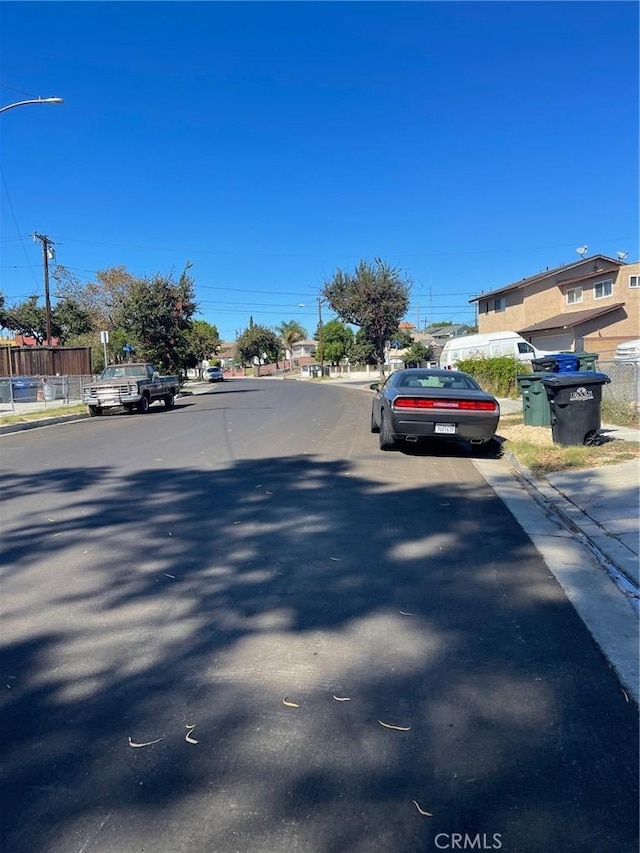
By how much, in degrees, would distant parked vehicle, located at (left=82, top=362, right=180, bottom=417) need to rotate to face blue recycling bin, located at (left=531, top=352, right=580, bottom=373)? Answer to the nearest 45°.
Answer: approximately 90° to its left

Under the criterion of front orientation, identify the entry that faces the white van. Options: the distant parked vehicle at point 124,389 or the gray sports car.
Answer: the gray sports car

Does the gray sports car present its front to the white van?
yes

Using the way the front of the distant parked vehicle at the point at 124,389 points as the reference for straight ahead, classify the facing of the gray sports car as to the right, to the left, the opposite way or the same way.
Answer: the opposite way

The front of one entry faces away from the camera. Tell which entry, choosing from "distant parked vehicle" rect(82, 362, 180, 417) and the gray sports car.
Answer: the gray sports car

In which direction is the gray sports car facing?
away from the camera

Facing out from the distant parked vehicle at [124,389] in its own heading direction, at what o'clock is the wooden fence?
The wooden fence is roughly at 4 o'clock from the distant parked vehicle.

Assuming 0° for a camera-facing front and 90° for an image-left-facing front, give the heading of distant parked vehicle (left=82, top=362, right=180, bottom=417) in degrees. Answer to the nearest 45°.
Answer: approximately 45°

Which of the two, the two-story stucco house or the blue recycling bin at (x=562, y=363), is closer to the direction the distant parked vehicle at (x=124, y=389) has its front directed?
the blue recycling bin

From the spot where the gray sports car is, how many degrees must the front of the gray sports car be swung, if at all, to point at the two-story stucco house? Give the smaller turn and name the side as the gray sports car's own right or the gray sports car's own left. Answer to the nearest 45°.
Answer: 0° — it already faces it

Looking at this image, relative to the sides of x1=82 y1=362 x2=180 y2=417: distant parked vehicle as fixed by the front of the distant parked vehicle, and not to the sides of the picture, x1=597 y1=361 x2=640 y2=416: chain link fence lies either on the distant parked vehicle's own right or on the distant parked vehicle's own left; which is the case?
on the distant parked vehicle's own left

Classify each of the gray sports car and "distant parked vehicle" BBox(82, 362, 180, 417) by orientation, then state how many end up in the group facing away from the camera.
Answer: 1

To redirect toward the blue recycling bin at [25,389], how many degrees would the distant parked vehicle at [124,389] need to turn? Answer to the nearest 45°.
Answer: approximately 90° to its right

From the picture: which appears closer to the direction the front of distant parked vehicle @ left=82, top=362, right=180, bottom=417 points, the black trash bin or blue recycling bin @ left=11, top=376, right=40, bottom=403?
the black trash bin

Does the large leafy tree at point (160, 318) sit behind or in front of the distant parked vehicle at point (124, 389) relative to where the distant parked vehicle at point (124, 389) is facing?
behind
